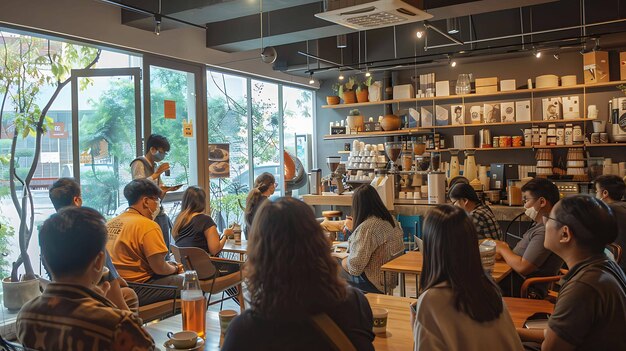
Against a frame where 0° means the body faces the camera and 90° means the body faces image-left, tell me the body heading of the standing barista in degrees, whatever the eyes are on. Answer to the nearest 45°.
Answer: approximately 315°

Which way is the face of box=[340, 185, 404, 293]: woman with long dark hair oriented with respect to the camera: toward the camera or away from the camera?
away from the camera

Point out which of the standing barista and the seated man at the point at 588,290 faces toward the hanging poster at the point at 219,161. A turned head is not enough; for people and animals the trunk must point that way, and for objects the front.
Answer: the seated man

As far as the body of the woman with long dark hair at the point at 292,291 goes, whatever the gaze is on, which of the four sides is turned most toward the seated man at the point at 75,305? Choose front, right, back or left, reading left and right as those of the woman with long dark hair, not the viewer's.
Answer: left

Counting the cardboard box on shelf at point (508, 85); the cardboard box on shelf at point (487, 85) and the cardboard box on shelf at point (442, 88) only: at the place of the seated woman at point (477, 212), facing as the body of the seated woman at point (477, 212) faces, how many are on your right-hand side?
3

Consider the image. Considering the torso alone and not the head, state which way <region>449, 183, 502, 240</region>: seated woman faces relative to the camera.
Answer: to the viewer's left

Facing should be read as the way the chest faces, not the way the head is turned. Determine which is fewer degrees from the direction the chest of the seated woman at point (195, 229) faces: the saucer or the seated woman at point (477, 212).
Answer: the seated woman

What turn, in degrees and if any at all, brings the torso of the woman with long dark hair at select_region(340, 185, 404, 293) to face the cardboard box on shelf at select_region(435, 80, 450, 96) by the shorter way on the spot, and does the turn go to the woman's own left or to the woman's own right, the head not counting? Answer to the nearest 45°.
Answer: approximately 45° to the woman's own right

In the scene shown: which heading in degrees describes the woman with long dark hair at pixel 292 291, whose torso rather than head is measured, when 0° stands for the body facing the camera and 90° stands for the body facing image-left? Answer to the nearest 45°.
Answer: approximately 180°

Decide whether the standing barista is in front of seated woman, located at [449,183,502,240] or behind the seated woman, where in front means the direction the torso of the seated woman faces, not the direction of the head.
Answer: in front

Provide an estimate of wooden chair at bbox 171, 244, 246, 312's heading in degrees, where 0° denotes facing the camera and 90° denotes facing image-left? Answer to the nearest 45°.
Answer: approximately 225°

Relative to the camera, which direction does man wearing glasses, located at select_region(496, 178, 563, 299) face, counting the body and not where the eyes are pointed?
to the viewer's left

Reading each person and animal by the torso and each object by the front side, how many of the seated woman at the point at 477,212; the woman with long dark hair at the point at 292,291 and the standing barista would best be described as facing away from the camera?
1

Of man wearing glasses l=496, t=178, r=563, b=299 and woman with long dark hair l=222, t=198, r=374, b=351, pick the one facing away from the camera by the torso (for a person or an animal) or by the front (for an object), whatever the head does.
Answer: the woman with long dark hair
